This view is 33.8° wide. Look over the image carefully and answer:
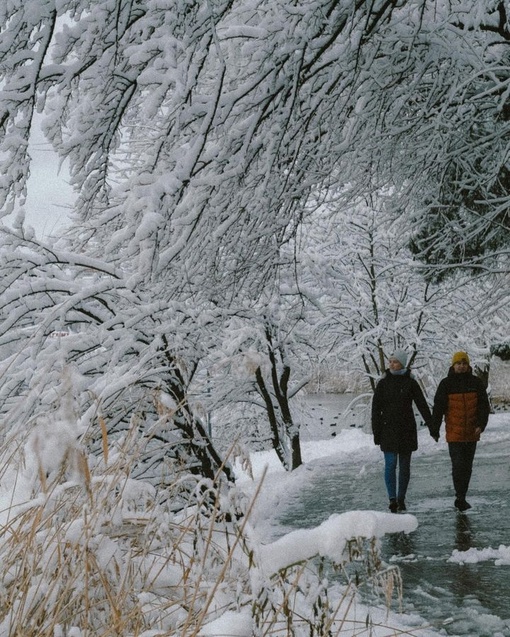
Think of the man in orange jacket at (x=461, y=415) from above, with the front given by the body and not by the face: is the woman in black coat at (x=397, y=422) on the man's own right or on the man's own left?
on the man's own right

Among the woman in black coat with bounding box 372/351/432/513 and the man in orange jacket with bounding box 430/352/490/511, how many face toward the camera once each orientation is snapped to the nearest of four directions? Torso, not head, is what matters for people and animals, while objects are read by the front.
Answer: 2

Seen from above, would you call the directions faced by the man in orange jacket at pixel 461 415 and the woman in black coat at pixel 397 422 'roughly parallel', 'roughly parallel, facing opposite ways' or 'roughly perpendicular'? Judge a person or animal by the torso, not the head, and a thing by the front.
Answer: roughly parallel

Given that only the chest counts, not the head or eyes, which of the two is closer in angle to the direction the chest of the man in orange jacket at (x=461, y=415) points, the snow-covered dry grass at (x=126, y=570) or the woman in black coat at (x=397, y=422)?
the snow-covered dry grass

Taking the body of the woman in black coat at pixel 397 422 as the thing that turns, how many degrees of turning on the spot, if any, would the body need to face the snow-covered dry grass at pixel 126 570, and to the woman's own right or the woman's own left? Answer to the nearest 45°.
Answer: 0° — they already face it

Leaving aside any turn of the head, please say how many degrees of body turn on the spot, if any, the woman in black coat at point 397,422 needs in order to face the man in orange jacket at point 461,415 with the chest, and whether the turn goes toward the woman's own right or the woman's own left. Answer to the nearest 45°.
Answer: approximately 90° to the woman's own left

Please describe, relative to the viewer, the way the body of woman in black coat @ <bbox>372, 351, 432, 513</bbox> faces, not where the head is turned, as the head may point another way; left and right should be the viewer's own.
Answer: facing the viewer

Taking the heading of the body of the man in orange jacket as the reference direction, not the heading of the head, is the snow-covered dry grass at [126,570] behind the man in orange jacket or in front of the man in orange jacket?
in front

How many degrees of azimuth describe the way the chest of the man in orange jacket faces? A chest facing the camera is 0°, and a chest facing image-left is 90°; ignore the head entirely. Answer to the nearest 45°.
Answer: approximately 0°

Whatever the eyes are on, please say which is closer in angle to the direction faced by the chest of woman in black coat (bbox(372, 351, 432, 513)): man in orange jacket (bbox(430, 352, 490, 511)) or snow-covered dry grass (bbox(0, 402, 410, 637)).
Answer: the snow-covered dry grass
